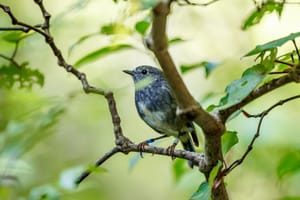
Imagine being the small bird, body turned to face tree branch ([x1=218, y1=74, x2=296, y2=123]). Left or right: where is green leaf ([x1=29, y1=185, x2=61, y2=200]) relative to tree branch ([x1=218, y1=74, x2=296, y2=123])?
right

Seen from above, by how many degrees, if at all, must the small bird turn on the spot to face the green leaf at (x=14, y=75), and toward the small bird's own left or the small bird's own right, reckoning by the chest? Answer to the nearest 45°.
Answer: approximately 45° to the small bird's own right

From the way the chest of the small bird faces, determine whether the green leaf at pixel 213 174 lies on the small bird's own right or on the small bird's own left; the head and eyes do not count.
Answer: on the small bird's own left

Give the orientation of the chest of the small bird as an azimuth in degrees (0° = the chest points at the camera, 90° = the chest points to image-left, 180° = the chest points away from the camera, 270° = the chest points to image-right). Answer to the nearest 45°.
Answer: approximately 90°

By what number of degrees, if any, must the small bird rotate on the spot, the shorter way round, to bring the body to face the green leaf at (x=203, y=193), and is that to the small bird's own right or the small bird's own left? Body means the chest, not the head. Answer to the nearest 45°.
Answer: approximately 90° to the small bird's own left
